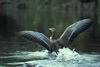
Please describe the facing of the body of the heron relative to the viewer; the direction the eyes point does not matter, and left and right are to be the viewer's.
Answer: facing the viewer and to the left of the viewer
